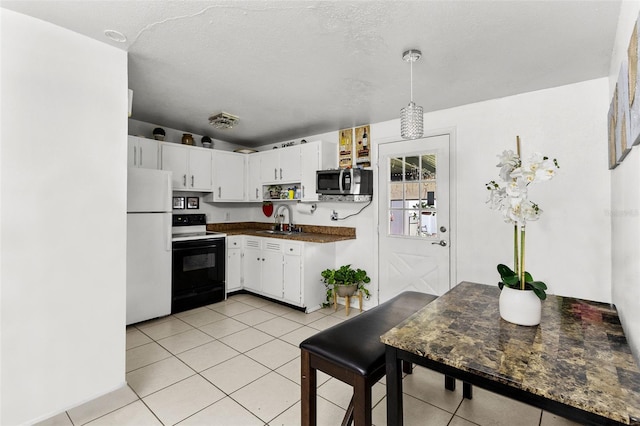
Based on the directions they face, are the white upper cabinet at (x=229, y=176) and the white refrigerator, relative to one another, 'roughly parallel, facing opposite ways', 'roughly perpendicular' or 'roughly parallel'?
roughly parallel

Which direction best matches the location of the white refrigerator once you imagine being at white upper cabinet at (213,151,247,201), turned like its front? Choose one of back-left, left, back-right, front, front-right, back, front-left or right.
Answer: right

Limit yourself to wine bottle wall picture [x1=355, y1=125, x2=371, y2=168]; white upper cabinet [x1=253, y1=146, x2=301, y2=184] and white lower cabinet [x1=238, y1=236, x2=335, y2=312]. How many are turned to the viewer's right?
0

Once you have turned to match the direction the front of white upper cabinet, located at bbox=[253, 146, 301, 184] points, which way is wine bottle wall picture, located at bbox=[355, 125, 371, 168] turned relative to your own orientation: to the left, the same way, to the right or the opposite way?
the same way

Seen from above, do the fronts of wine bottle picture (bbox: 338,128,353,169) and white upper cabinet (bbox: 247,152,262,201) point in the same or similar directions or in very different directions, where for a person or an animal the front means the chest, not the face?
same or similar directions

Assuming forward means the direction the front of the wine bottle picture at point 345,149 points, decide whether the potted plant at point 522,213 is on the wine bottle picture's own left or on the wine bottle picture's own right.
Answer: on the wine bottle picture's own left

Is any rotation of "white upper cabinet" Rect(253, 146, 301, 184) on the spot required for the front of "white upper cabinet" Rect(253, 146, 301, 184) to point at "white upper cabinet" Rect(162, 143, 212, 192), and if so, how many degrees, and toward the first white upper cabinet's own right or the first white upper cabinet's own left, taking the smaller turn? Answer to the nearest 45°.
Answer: approximately 45° to the first white upper cabinet's own right

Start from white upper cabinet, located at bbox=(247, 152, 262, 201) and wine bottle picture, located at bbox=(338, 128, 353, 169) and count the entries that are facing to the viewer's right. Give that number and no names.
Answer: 0

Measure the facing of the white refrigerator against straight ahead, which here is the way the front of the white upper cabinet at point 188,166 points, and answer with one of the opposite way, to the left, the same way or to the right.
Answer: the same way

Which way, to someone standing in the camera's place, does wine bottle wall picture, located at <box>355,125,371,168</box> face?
facing the viewer and to the left of the viewer

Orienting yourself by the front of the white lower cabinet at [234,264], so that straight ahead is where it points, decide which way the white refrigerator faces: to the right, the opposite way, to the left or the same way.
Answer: the same way

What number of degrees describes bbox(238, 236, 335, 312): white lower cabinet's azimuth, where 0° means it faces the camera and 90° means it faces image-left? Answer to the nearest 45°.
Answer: approximately 45°

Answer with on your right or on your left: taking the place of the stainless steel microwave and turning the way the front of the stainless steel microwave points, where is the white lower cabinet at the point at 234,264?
on your right
